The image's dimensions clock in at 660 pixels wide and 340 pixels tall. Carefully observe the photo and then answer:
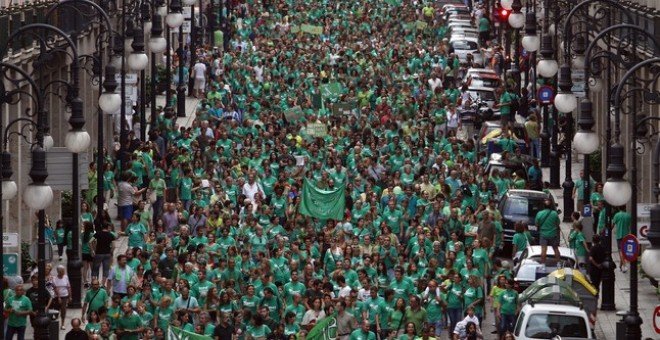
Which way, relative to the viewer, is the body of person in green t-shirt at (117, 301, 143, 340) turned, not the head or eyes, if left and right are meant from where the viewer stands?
facing the viewer

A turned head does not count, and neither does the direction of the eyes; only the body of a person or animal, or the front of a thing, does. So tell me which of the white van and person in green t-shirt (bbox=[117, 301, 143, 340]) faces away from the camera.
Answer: the white van

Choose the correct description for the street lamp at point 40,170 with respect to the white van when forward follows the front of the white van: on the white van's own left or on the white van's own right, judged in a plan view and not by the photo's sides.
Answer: on the white van's own left

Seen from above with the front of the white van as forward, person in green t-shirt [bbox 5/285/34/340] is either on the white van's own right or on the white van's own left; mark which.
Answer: on the white van's own left

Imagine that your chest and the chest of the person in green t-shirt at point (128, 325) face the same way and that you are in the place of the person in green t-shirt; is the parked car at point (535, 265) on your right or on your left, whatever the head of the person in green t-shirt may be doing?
on your left

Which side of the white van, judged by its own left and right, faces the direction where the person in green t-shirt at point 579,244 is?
front

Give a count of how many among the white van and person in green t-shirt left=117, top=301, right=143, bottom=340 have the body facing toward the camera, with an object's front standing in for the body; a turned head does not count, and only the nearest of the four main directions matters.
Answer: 1

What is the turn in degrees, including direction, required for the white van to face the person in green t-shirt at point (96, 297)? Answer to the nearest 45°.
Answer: approximately 90° to its left

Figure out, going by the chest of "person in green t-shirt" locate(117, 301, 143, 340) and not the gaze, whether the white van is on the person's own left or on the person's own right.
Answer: on the person's own left

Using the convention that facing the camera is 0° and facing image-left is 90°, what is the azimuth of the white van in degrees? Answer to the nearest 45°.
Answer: approximately 180°

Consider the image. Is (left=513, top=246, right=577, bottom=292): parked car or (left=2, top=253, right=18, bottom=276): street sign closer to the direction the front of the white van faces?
the parked car

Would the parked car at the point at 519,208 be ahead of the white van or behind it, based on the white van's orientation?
ahead
